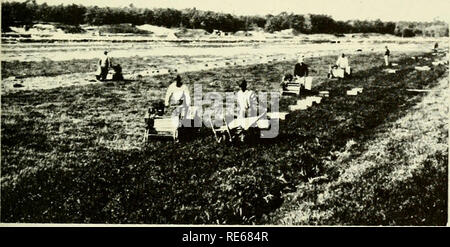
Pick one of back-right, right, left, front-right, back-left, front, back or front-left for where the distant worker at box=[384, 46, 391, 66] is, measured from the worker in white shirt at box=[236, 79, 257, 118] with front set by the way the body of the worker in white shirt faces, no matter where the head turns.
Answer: back-left

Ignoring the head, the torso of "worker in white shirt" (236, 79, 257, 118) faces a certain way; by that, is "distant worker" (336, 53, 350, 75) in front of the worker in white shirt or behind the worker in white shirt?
behind

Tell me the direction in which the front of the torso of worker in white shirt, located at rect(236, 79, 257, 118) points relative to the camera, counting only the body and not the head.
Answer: toward the camera

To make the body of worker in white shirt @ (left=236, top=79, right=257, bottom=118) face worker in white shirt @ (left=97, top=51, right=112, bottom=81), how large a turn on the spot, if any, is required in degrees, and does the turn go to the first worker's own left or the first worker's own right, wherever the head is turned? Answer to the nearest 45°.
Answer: approximately 90° to the first worker's own right

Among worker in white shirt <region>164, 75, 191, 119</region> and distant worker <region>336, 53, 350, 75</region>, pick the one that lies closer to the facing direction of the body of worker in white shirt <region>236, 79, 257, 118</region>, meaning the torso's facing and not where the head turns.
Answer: the worker in white shirt

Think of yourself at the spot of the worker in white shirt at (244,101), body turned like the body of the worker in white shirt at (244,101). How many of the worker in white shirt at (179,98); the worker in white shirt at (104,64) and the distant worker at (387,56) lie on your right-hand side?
2

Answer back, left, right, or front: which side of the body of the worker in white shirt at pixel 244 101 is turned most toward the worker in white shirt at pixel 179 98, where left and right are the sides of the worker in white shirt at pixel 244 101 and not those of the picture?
right

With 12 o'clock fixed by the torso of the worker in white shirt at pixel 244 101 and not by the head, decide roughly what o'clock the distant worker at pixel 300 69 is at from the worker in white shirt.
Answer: The distant worker is roughly at 7 o'clock from the worker in white shirt.
